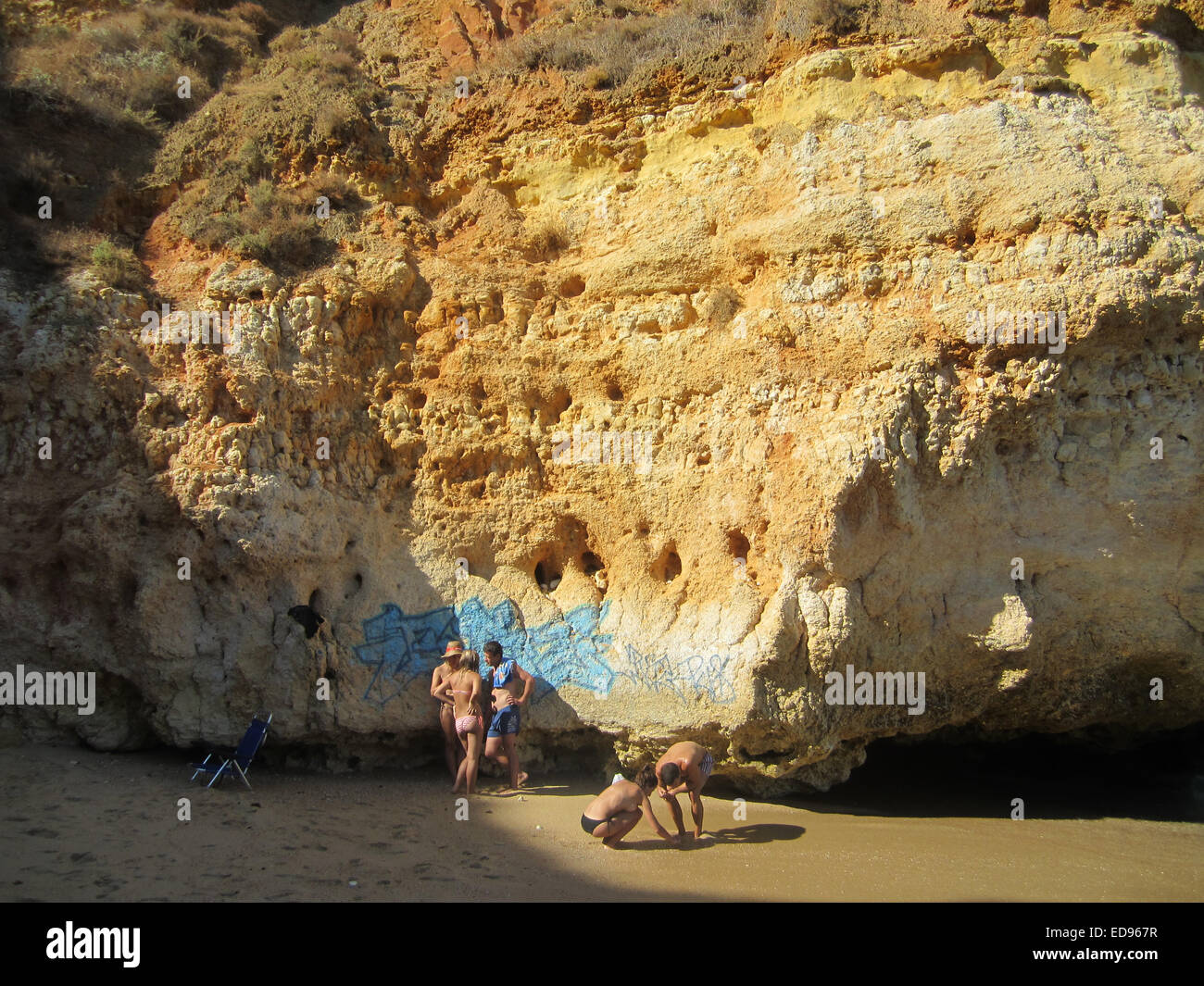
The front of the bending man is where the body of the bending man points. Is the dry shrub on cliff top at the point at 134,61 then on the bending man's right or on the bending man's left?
on the bending man's right

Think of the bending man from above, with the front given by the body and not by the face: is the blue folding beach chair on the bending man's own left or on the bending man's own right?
on the bending man's own right

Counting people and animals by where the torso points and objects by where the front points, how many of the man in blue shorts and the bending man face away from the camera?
0

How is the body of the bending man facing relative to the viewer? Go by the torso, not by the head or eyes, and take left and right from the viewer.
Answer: facing the viewer and to the left of the viewer

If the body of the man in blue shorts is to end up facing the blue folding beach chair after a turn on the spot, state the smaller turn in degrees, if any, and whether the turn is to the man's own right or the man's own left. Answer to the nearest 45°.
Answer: approximately 45° to the man's own right
